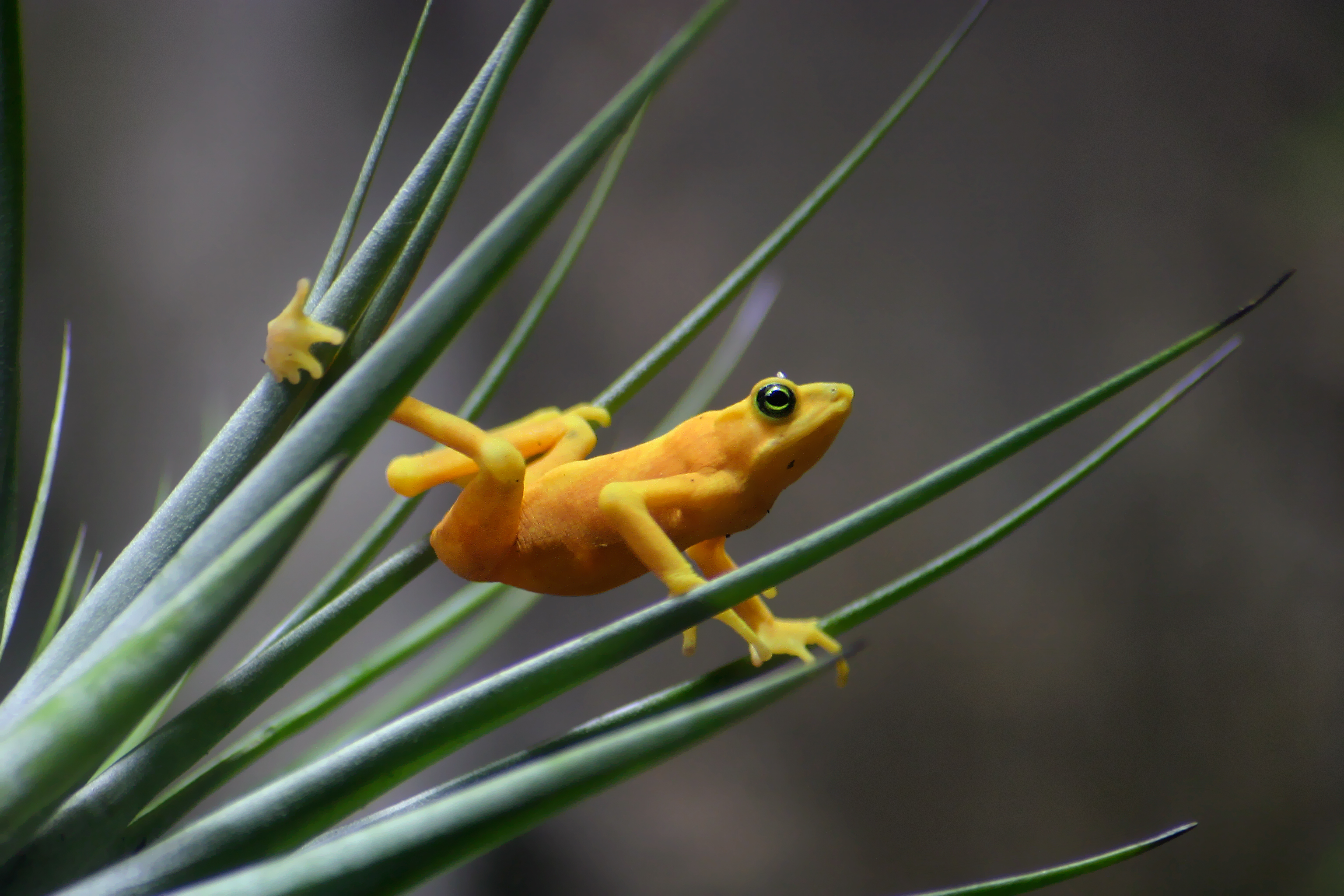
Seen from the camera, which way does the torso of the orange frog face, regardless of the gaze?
to the viewer's right
